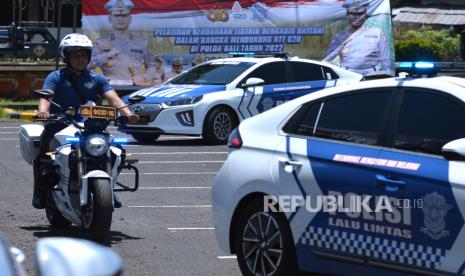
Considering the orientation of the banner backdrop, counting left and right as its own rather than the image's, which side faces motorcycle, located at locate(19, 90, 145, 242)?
front

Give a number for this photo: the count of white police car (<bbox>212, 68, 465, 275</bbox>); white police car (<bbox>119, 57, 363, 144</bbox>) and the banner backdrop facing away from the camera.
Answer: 0

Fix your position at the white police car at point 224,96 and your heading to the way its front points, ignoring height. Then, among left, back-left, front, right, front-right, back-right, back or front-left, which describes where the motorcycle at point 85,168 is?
front-left

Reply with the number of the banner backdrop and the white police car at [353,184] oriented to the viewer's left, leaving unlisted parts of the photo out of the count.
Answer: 0

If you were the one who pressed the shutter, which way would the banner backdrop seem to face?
facing the viewer

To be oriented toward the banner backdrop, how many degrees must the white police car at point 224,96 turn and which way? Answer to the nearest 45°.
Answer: approximately 135° to its right

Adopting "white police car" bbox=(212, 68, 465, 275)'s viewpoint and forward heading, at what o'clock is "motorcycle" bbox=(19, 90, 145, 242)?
The motorcycle is roughly at 6 o'clock from the white police car.

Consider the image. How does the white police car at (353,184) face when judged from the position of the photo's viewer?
facing the viewer and to the right of the viewer

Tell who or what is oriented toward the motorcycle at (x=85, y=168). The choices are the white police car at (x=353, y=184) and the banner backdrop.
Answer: the banner backdrop

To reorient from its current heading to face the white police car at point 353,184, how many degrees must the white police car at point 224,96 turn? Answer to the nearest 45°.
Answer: approximately 45° to its left

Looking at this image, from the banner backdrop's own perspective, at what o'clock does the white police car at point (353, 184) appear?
The white police car is roughly at 12 o'clock from the banner backdrop.

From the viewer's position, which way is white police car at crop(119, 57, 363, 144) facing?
facing the viewer and to the left of the viewer
